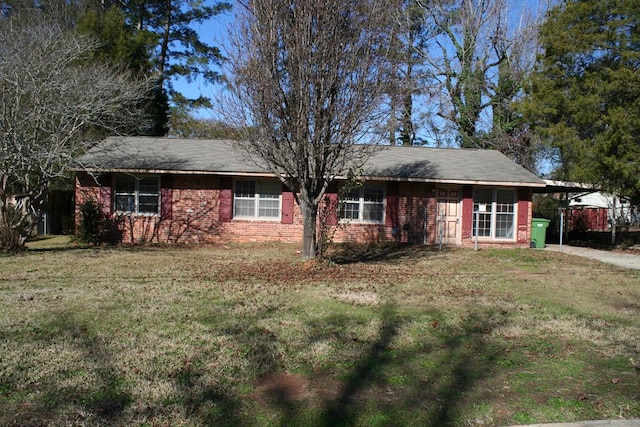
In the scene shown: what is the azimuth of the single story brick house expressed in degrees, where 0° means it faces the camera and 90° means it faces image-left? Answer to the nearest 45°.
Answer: approximately 0°

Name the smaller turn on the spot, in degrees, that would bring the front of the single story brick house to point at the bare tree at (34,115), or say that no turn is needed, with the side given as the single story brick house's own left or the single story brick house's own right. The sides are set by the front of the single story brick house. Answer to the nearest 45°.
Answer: approximately 45° to the single story brick house's own right

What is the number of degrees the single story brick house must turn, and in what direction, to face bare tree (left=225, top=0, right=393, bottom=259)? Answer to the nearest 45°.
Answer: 0° — it already faces it

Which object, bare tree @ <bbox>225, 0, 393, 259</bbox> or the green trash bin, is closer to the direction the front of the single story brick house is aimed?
the bare tree

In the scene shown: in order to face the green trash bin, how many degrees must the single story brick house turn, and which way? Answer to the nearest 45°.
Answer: approximately 90° to its left

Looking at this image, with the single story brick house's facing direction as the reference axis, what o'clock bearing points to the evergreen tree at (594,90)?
The evergreen tree is roughly at 9 o'clock from the single story brick house.

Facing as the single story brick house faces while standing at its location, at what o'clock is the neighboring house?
The neighboring house is roughly at 8 o'clock from the single story brick house.

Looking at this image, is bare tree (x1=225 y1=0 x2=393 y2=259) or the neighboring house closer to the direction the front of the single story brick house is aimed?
the bare tree
